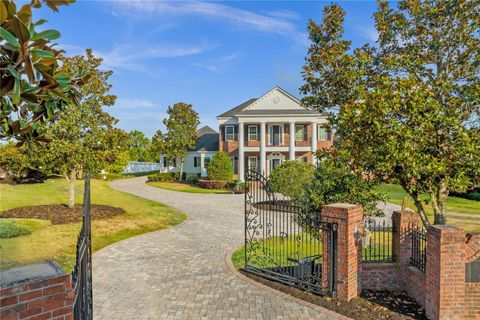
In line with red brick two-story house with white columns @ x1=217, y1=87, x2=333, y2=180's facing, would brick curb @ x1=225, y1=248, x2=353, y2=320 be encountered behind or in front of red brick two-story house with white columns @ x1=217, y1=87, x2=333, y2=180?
in front

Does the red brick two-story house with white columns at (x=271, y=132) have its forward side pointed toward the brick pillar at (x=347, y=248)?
yes

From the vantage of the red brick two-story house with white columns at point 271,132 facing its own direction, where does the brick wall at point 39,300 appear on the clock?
The brick wall is roughly at 12 o'clock from the red brick two-story house with white columns.

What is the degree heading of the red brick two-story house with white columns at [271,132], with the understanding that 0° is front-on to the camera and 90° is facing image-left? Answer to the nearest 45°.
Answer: approximately 0°

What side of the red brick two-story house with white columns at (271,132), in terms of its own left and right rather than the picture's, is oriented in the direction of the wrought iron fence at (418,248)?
front

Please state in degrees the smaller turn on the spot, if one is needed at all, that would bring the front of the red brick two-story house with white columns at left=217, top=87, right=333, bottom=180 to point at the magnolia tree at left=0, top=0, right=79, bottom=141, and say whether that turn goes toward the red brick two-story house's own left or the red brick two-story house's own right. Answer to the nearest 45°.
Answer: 0° — it already faces it

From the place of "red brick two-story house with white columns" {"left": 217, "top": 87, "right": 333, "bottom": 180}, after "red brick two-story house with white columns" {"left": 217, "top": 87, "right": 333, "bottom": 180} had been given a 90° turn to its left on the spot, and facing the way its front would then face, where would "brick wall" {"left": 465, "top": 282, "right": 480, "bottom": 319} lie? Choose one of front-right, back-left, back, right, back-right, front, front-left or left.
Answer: right

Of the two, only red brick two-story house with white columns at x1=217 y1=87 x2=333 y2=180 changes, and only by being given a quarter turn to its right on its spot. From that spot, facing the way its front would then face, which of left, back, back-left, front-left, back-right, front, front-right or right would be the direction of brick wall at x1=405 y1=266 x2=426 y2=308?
left

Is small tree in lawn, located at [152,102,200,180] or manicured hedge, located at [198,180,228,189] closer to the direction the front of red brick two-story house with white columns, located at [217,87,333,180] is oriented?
the manicured hedge

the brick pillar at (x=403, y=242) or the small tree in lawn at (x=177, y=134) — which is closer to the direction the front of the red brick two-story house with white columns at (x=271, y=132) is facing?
the brick pillar

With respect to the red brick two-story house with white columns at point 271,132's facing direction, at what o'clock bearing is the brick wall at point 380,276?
The brick wall is roughly at 12 o'clock from the red brick two-story house with white columns.

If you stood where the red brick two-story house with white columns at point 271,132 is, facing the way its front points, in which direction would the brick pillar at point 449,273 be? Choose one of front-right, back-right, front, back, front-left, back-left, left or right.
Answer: front

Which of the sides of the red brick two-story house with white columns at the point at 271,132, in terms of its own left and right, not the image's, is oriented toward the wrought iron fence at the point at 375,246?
front

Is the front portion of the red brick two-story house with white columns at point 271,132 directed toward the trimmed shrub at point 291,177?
yes

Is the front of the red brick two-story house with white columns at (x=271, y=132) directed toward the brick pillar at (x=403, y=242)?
yes
